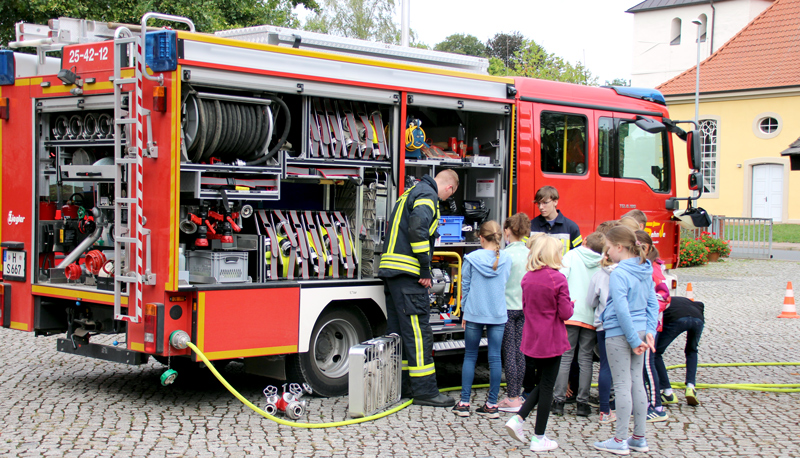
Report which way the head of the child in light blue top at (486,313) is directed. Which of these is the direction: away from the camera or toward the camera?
away from the camera

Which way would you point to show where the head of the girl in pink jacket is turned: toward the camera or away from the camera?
away from the camera

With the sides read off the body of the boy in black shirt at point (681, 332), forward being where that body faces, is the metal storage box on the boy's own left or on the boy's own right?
on the boy's own left

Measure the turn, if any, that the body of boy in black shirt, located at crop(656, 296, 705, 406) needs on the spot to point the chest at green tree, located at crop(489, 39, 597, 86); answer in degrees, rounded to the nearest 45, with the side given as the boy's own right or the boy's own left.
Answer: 0° — they already face it

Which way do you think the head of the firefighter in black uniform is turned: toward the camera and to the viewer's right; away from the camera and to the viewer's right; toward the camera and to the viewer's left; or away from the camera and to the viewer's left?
away from the camera and to the viewer's right
